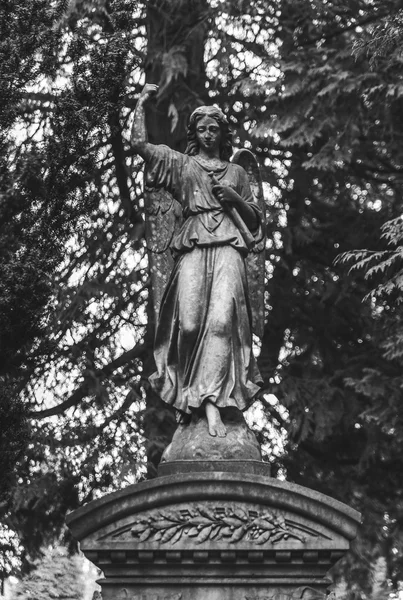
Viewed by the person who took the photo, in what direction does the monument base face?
facing the viewer

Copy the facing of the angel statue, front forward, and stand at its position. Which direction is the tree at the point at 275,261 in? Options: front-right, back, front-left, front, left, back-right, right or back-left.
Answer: back

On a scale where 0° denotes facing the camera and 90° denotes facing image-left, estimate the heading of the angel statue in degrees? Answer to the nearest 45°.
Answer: approximately 0°

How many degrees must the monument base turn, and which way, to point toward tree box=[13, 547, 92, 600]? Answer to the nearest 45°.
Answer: approximately 180°

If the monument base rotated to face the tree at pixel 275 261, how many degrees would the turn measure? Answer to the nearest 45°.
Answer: approximately 180°

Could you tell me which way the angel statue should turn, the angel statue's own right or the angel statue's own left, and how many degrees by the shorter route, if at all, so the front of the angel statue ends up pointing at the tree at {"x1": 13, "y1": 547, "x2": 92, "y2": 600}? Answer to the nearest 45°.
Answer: approximately 180°
